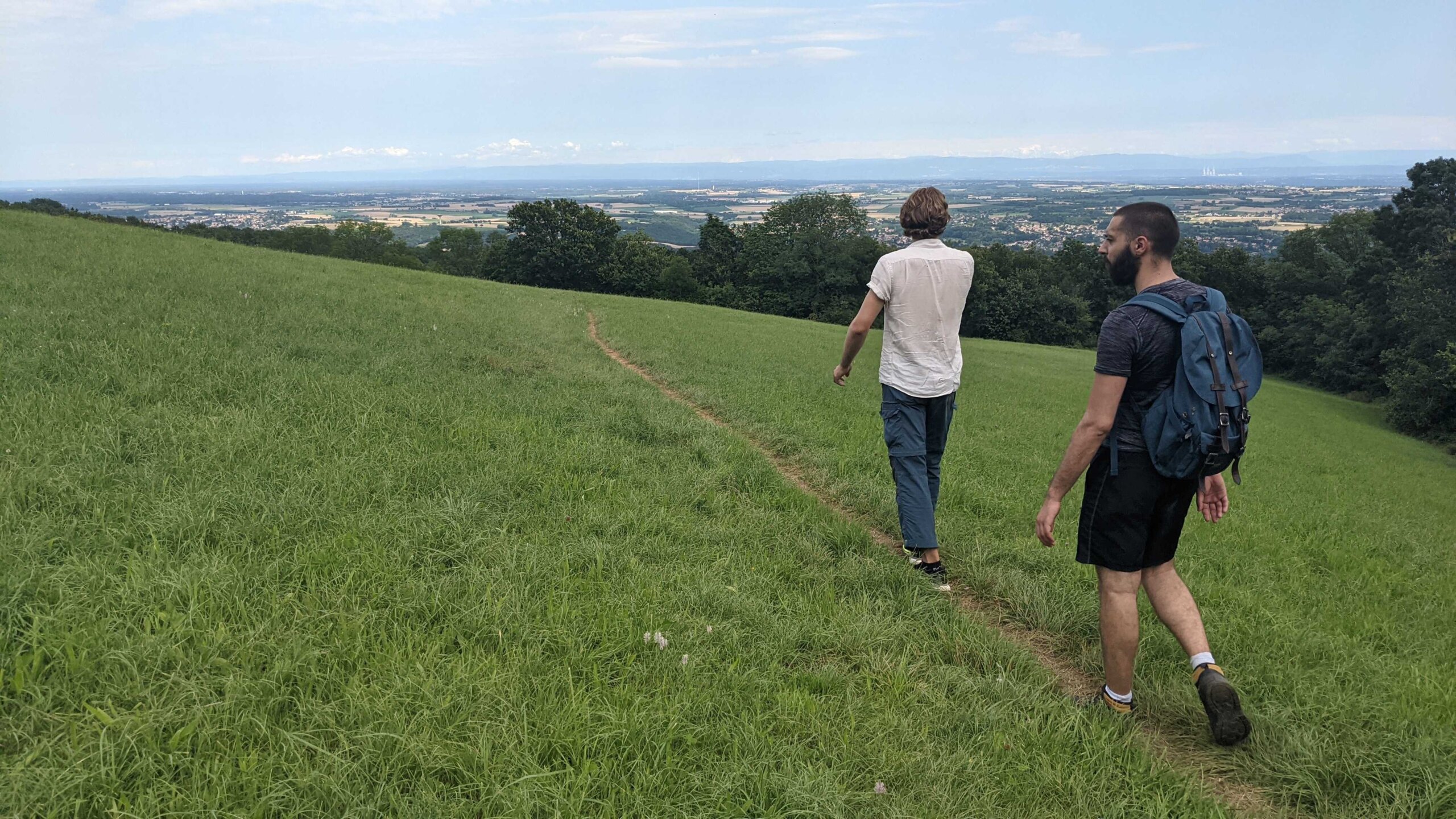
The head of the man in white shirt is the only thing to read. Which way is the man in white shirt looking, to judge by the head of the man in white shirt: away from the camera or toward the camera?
away from the camera

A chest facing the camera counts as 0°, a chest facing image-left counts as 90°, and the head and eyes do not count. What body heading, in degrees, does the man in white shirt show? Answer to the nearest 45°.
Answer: approximately 180°
